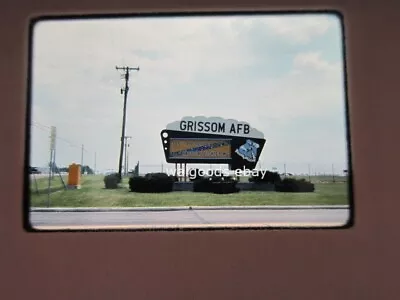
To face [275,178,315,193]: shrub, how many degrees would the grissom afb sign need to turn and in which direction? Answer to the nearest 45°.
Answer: approximately 90° to its left

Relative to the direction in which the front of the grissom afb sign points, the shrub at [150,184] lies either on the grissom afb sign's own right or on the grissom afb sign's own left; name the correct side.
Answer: on the grissom afb sign's own right

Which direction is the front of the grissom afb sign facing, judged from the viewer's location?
facing the viewer

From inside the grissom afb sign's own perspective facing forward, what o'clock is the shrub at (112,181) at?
The shrub is roughly at 3 o'clock from the grissom afb sign.
